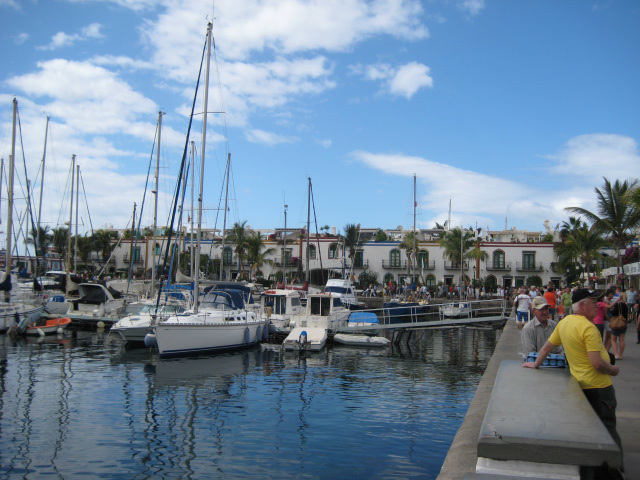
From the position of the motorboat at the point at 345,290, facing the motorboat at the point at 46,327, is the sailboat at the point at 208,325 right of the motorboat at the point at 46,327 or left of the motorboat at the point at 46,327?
left

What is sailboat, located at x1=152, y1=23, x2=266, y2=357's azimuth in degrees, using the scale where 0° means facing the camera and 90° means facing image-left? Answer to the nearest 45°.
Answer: approximately 45°

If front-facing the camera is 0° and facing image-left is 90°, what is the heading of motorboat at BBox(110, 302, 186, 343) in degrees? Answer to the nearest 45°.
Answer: approximately 45°
